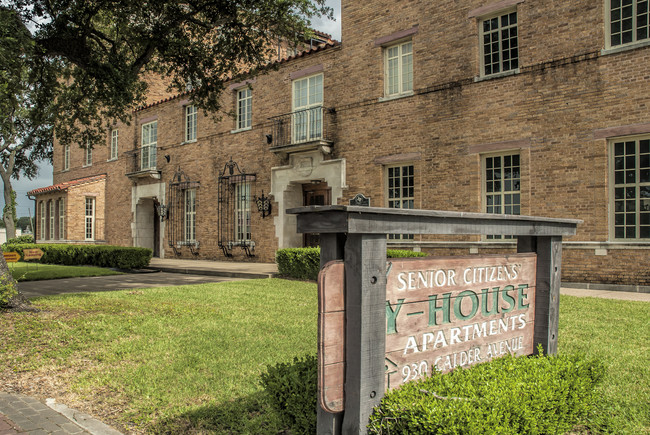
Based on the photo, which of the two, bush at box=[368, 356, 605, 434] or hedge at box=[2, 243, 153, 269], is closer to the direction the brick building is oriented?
the bush

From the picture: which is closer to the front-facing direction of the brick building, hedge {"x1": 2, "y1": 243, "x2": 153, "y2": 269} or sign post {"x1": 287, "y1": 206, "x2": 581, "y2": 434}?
the sign post

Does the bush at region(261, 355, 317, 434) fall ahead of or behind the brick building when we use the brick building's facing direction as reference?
ahead

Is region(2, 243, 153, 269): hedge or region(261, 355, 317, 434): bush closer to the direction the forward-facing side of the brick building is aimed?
the bush

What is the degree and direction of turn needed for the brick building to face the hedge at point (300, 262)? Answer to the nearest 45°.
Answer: approximately 45° to its right

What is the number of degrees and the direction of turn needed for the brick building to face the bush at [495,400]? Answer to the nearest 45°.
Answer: approximately 45° to its left

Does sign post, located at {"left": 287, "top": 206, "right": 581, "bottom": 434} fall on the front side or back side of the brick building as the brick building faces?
on the front side

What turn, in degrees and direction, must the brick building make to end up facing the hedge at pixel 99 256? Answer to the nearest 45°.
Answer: approximately 90° to its right
